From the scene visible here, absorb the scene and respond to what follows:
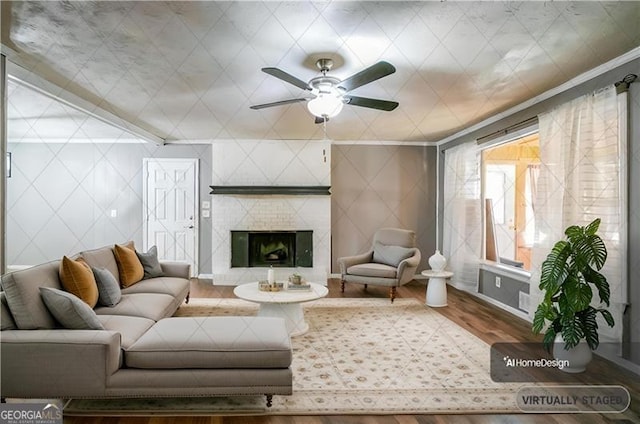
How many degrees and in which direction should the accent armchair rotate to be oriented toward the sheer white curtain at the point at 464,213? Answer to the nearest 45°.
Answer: approximately 135° to its left

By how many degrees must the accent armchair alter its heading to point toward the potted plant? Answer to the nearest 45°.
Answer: approximately 90° to its left

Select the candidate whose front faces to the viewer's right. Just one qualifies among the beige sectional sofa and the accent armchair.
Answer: the beige sectional sofa

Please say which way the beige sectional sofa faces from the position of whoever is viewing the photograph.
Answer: facing to the right of the viewer

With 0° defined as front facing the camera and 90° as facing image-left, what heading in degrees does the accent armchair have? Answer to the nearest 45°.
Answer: approximately 45°

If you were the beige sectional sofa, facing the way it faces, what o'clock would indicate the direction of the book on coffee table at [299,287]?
The book on coffee table is roughly at 11 o'clock from the beige sectional sofa.

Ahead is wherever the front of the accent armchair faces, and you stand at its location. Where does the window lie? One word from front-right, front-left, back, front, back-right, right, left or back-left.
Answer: back-left

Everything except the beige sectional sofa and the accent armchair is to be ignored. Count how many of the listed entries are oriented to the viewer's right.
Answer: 1

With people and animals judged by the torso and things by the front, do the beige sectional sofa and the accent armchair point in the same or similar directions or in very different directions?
very different directions

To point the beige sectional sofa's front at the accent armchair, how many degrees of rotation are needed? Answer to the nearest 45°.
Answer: approximately 45° to its left

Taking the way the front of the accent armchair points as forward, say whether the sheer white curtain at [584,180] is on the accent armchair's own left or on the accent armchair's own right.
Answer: on the accent armchair's own left
